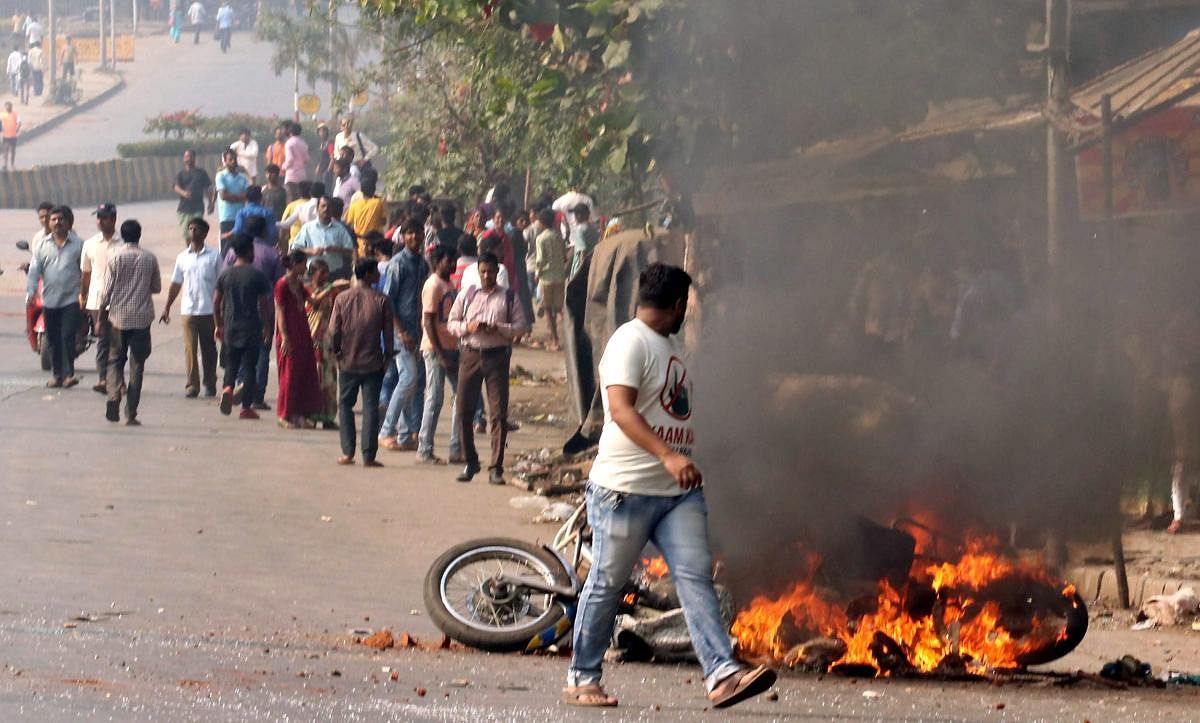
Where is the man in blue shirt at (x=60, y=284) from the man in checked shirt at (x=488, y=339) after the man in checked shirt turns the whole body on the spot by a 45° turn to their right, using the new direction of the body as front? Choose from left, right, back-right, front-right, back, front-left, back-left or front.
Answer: right

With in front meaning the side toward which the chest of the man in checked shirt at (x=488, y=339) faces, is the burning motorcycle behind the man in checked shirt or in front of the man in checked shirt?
in front

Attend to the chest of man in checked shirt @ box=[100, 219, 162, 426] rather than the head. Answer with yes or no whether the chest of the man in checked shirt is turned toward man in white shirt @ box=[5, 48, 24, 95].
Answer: yes

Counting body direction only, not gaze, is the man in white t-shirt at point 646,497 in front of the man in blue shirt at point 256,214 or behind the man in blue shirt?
behind

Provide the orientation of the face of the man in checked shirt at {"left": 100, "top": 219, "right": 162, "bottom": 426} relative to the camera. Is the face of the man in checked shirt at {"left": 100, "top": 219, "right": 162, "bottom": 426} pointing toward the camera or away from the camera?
away from the camera

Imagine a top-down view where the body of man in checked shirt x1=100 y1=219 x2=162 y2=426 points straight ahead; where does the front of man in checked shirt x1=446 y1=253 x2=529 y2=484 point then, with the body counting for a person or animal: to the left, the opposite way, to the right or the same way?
the opposite way

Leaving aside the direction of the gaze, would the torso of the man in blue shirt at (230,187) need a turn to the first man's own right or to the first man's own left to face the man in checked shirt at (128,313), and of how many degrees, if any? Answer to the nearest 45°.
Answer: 0° — they already face them

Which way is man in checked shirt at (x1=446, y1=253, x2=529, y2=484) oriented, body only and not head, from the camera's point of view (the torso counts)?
toward the camera

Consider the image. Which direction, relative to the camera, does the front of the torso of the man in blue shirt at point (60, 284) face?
toward the camera

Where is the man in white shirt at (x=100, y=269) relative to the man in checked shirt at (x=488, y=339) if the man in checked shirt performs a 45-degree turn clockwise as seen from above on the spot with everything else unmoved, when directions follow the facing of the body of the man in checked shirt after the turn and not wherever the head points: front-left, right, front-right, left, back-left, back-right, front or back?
right

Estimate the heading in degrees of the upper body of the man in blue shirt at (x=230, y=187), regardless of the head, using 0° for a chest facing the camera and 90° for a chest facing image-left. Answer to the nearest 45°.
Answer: approximately 0°

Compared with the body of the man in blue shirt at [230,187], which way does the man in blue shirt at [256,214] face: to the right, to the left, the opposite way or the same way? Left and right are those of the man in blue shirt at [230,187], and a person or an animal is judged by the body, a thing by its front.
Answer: the opposite way

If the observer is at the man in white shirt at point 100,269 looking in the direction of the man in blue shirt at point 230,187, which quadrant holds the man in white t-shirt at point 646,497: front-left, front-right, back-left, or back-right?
back-right

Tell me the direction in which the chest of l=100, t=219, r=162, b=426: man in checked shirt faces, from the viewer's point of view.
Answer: away from the camera

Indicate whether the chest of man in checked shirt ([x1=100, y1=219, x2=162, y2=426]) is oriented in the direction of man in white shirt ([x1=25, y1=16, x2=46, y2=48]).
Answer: yes

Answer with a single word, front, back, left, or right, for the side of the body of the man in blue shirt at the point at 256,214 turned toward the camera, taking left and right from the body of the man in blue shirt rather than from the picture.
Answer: back
